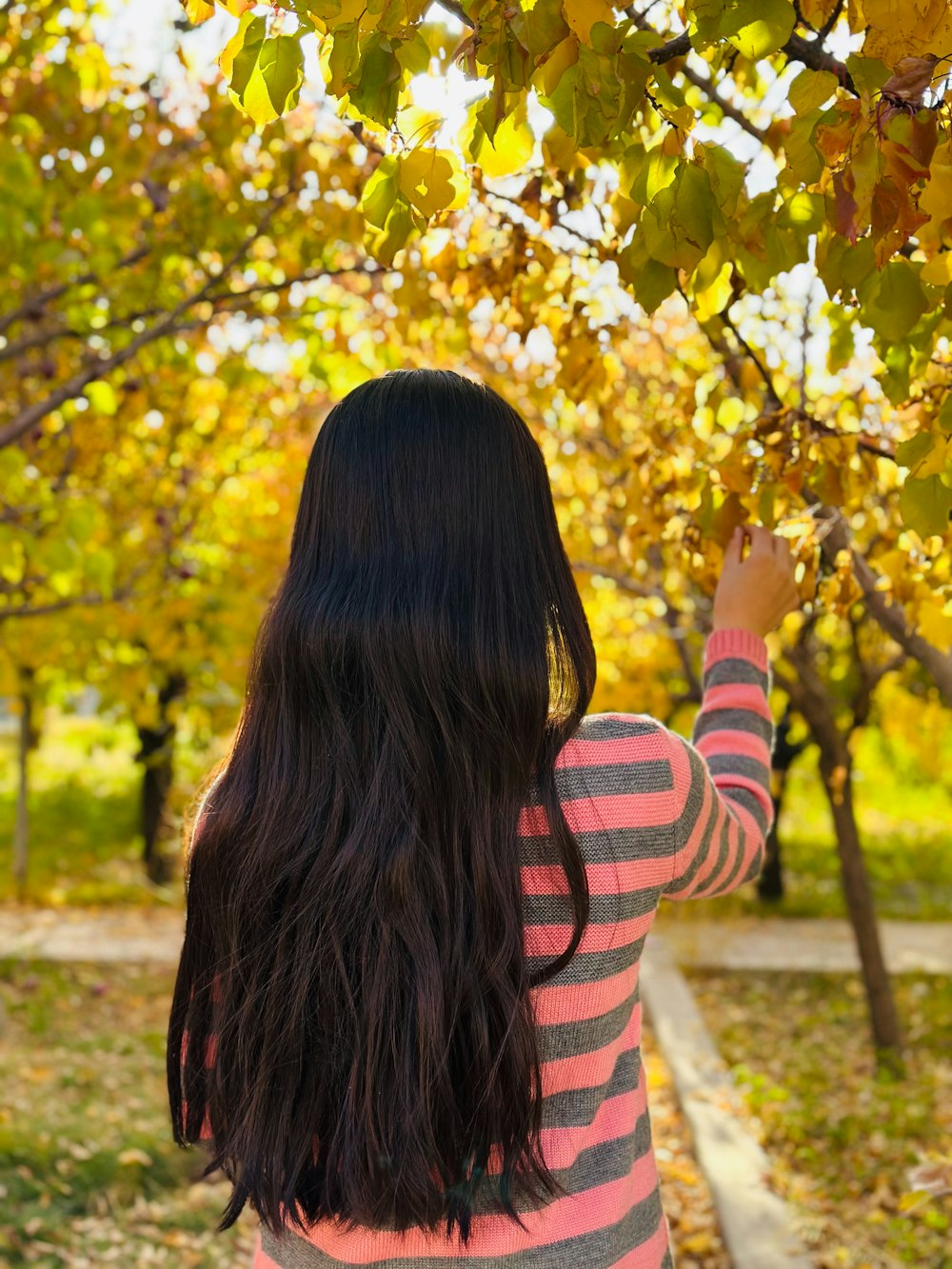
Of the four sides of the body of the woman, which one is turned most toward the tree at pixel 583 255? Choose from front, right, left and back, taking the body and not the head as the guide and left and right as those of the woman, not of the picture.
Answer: front

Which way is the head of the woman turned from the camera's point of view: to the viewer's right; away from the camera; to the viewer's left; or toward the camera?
away from the camera

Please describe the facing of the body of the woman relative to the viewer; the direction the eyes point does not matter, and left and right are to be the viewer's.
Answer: facing away from the viewer
